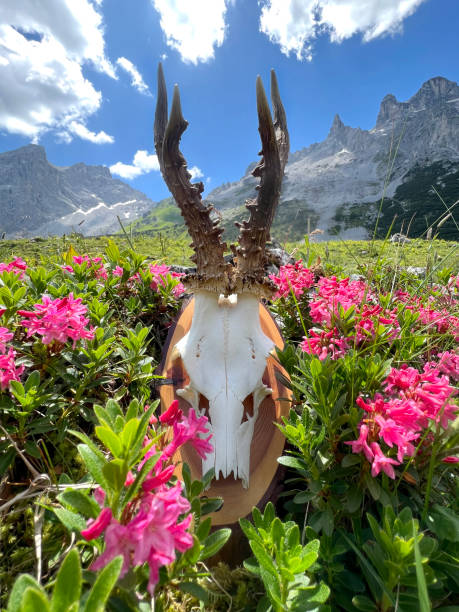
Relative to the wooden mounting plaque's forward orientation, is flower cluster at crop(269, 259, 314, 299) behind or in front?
behind

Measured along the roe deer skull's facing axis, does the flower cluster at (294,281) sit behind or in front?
behind

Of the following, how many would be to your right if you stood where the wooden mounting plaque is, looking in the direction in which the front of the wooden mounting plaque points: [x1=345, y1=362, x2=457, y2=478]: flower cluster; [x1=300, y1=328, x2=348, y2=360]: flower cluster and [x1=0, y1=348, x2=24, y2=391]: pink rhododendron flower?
1

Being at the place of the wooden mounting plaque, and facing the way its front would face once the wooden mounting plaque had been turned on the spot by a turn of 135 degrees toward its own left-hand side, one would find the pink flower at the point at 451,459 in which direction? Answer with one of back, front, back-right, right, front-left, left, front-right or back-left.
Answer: right

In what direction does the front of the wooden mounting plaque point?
toward the camera

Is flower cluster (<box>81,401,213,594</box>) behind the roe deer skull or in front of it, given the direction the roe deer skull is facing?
in front

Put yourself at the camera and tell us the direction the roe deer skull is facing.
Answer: facing the viewer

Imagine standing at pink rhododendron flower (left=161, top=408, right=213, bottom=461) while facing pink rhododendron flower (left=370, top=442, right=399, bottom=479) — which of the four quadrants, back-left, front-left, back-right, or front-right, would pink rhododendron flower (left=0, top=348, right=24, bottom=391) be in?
back-left

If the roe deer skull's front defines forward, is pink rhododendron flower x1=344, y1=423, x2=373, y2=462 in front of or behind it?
in front

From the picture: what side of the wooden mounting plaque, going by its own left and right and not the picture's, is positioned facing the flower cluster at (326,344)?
left

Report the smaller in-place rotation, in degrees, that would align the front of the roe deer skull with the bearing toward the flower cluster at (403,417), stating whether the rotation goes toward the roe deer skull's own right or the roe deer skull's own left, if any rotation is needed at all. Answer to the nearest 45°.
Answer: approximately 45° to the roe deer skull's own left

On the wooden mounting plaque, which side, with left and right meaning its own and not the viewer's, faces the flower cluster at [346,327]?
left

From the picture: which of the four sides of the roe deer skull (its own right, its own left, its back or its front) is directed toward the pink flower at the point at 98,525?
front
